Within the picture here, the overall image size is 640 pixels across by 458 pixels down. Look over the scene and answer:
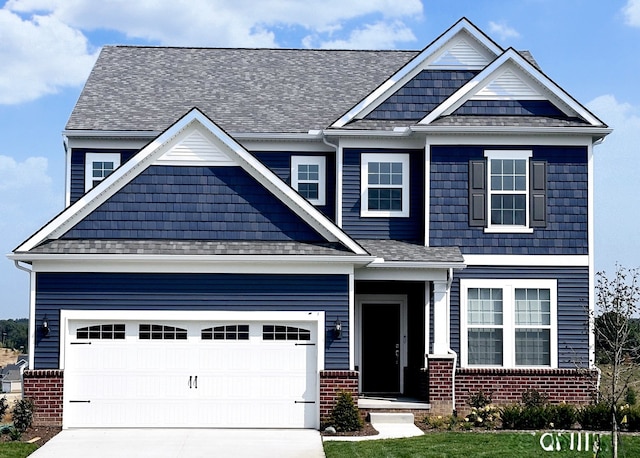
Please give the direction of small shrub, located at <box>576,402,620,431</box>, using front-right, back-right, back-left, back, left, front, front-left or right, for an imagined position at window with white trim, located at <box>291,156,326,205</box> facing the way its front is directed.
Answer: front-left

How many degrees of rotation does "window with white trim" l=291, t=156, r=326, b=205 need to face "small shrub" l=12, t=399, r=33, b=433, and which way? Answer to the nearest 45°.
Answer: approximately 45° to its right

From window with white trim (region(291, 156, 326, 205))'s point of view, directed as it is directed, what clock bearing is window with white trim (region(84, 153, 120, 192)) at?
window with white trim (region(84, 153, 120, 192)) is roughly at 3 o'clock from window with white trim (region(291, 156, 326, 205)).

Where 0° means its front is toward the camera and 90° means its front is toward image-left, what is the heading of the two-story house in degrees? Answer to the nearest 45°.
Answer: approximately 0°

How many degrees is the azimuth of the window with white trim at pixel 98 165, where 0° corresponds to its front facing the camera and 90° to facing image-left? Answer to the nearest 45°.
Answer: approximately 0°

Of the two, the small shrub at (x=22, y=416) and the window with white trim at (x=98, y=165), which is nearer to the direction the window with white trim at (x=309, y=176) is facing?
the small shrub

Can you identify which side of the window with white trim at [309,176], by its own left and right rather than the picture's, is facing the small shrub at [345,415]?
front

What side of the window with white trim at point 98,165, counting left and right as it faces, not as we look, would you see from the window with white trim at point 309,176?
left
